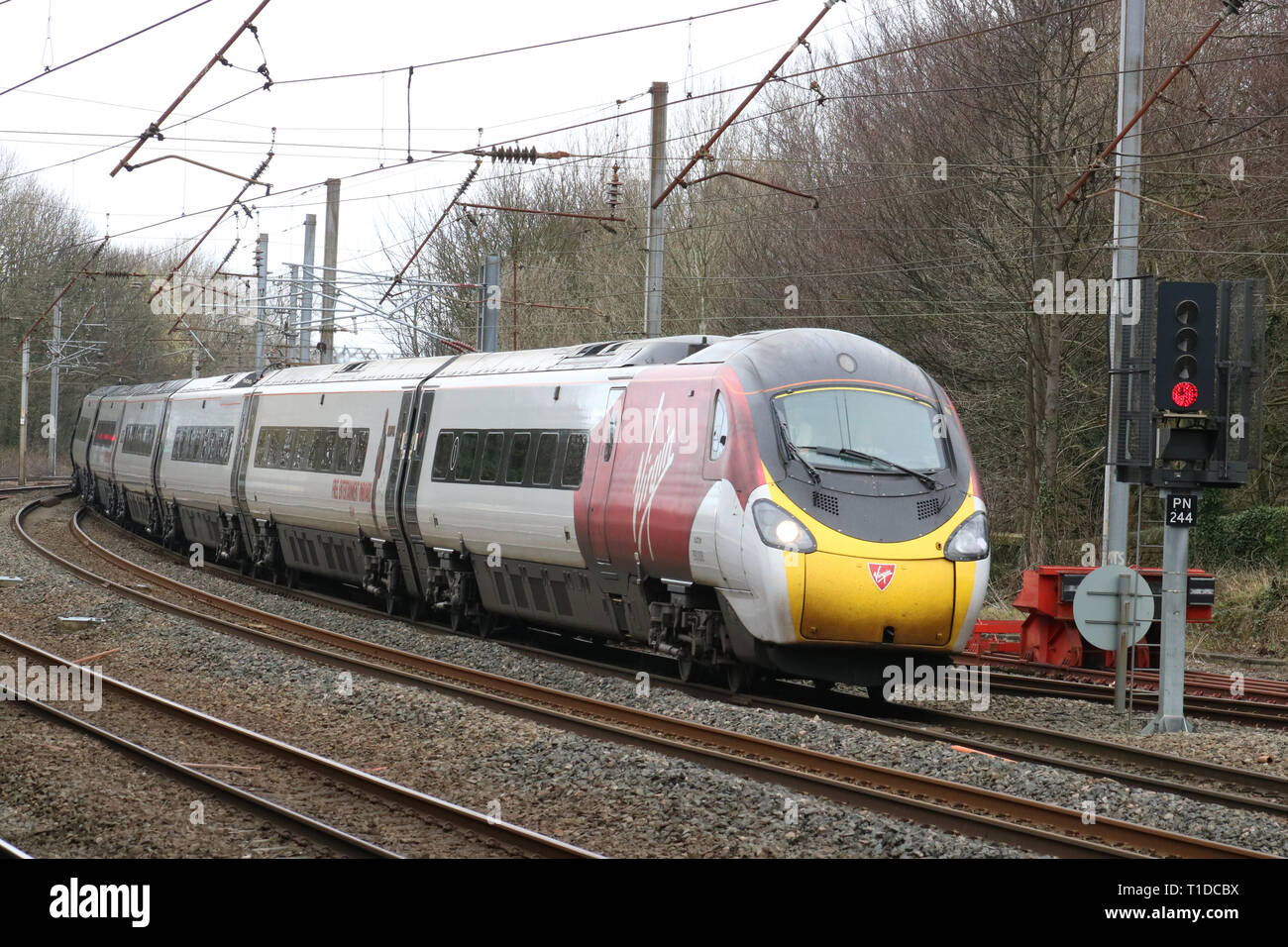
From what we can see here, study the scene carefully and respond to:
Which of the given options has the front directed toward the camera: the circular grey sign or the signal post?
the signal post

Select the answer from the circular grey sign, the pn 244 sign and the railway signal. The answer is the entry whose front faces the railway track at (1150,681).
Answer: the circular grey sign

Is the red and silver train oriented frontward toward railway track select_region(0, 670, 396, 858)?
no

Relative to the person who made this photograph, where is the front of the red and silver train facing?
facing the viewer and to the right of the viewer

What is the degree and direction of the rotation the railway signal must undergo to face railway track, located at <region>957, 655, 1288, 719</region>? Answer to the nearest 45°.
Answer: approximately 180°

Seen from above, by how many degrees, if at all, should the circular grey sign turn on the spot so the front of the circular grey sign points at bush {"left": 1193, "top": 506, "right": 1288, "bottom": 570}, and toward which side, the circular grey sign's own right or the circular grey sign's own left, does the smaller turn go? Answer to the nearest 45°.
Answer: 0° — it already faces it

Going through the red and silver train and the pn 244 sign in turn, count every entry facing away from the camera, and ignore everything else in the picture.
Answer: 0

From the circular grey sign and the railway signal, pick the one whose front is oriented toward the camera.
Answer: the railway signal

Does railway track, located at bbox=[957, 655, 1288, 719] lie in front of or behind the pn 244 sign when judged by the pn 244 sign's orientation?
behind

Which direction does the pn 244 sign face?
toward the camera

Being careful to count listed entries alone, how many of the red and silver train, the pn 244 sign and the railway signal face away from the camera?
0

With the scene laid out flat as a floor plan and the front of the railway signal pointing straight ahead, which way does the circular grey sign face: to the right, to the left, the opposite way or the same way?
the opposite way

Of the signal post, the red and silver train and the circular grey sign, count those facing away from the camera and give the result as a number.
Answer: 1

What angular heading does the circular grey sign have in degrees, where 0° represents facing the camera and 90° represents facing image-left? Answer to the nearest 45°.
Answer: approximately 180°

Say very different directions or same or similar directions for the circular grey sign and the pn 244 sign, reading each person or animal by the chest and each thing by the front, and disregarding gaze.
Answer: very different directions

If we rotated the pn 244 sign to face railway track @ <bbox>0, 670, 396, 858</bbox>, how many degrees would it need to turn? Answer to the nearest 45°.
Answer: approximately 45° to its right

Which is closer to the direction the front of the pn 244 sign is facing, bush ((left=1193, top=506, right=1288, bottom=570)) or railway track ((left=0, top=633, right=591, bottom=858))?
the railway track

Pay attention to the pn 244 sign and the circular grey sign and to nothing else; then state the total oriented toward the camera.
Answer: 1
